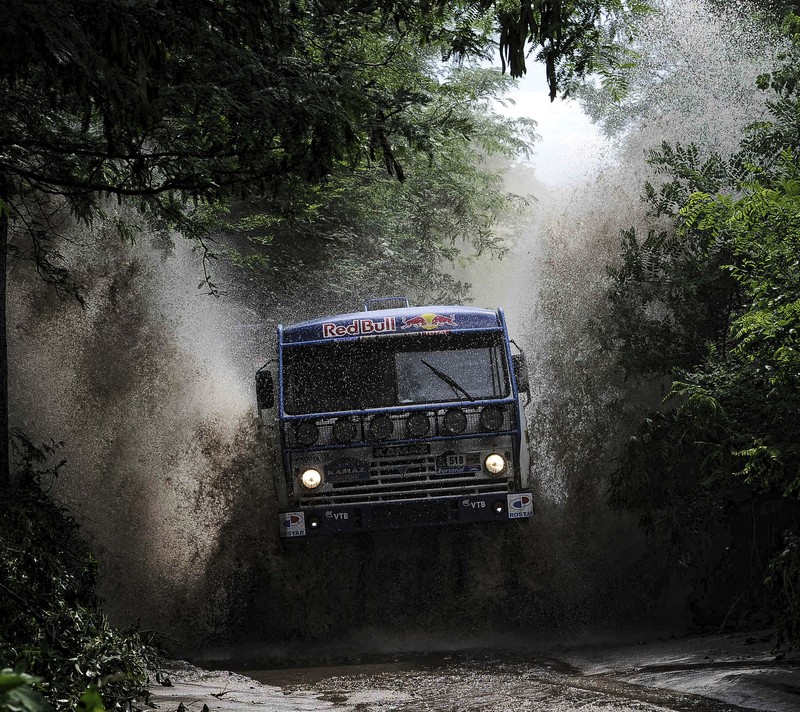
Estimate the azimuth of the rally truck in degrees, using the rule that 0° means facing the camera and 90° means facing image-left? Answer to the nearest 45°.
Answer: approximately 0°

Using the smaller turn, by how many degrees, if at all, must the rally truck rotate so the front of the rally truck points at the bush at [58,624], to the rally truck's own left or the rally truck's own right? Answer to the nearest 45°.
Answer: approximately 45° to the rally truck's own right
